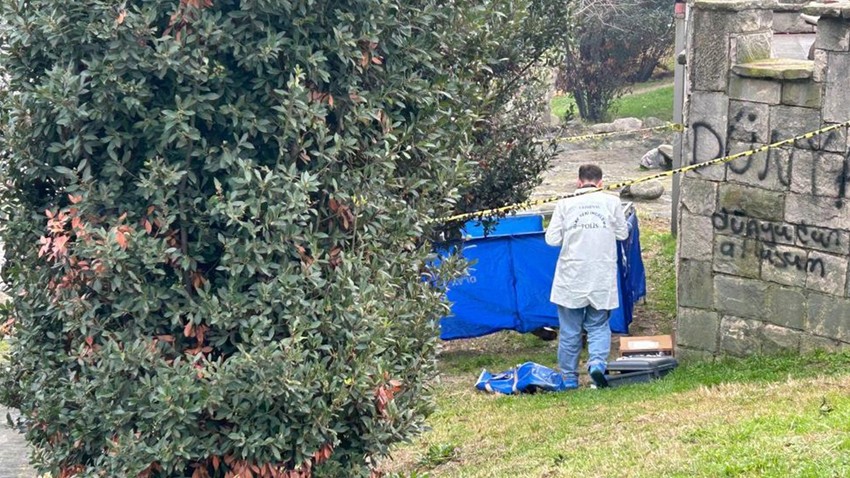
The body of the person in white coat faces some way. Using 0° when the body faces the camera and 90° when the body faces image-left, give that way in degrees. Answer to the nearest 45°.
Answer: approximately 180°

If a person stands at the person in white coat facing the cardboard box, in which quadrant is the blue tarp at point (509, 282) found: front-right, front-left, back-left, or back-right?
back-left

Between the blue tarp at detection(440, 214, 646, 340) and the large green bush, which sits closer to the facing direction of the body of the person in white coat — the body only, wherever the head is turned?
the blue tarp

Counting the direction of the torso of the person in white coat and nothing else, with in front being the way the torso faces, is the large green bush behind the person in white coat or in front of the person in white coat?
behind

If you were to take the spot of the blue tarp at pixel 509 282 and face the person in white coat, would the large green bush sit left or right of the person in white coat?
right
